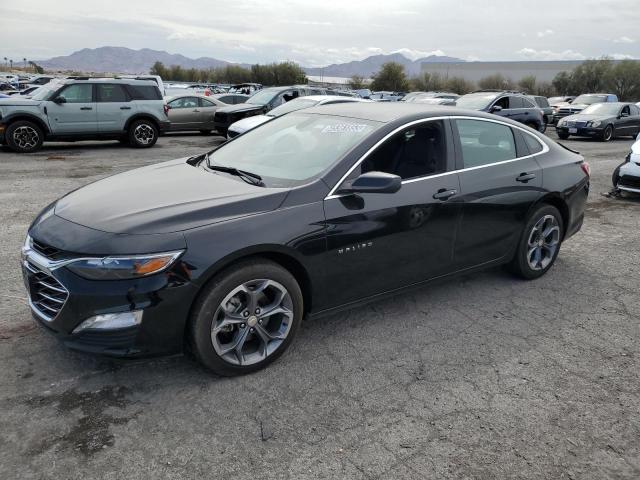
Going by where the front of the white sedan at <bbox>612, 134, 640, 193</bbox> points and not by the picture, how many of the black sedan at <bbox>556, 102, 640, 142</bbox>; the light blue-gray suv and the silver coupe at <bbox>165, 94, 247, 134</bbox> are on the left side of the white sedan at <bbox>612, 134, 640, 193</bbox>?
0

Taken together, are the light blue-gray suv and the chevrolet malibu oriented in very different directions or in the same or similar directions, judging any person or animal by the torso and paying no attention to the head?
same or similar directions

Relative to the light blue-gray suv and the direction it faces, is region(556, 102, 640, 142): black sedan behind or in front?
behind

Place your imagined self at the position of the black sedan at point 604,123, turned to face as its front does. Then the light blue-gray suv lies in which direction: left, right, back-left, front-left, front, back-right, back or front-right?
front

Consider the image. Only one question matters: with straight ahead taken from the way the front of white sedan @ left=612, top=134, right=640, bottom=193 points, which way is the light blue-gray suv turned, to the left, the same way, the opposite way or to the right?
the same way

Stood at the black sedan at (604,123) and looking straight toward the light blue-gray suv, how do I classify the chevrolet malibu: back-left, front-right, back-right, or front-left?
front-left

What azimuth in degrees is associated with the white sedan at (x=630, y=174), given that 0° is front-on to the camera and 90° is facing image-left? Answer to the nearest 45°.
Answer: approximately 45°

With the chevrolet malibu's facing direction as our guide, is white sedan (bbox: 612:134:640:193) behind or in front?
behind

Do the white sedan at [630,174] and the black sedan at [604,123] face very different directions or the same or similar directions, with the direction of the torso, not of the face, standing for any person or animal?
same or similar directions

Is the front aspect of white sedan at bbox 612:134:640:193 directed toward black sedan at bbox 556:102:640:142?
no

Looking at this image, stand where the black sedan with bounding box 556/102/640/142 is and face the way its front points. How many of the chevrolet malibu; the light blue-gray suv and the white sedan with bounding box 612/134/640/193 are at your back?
0

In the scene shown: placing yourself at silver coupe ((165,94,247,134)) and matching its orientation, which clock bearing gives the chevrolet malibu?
The chevrolet malibu is roughly at 9 o'clock from the silver coupe.

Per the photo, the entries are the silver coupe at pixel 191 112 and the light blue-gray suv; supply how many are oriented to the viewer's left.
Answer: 2

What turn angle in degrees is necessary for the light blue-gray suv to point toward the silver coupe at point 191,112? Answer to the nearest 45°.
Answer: approximately 135° to its right

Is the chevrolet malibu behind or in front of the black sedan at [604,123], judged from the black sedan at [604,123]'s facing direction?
in front

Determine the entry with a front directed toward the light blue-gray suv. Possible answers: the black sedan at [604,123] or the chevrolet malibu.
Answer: the black sedan

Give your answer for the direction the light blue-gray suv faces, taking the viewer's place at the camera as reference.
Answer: facing to the left of the viewer

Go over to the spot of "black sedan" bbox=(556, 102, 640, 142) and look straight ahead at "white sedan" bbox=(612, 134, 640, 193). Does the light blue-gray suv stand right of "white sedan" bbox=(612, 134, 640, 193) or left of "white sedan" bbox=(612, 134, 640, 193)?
right

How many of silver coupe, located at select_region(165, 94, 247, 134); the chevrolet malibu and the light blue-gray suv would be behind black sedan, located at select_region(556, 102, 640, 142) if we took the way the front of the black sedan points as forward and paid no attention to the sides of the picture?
0

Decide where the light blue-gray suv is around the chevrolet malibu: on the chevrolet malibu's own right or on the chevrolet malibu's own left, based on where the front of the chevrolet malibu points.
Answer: on the chevrolet malibu's own right
